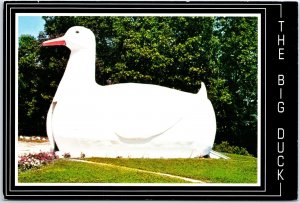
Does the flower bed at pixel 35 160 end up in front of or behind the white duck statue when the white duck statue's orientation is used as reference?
in front

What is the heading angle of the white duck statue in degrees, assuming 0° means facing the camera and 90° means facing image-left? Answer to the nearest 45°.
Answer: approximately 90°
